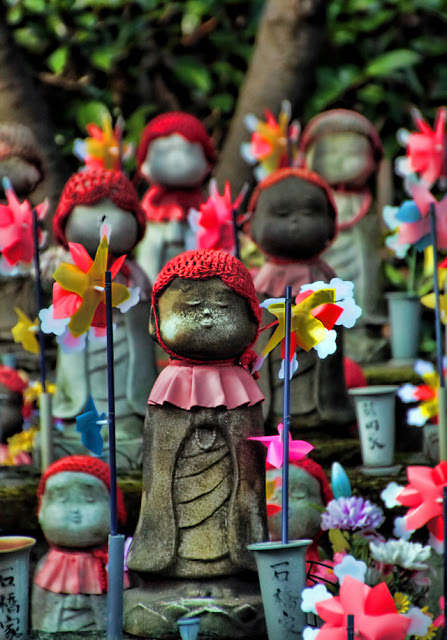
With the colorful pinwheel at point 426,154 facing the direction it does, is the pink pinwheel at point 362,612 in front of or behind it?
in front

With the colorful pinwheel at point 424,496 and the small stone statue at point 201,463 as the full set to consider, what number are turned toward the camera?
2

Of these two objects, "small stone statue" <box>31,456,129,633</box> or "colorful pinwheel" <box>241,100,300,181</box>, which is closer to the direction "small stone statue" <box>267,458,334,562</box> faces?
the small stone statue

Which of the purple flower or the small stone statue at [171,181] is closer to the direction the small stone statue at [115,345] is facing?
the purple flower

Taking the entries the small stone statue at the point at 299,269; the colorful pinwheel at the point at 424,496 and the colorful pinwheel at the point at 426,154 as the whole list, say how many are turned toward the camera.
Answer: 3

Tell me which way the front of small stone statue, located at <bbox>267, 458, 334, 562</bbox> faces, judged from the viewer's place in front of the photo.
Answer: facing the viewer and to the left of the viewer

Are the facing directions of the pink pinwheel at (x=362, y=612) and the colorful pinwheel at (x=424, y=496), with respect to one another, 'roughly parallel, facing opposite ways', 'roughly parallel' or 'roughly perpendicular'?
roughly parallel

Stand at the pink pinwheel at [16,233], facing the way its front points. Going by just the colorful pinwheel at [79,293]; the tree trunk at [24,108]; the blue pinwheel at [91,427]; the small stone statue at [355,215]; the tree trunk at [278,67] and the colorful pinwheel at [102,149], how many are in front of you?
2

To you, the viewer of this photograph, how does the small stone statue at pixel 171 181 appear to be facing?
facing the viewer

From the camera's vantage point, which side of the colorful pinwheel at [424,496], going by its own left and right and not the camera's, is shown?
front

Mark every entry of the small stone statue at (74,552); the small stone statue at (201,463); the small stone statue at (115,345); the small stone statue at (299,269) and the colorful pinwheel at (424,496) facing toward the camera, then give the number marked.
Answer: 5

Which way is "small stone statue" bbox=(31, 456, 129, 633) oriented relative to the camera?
toward the camera
